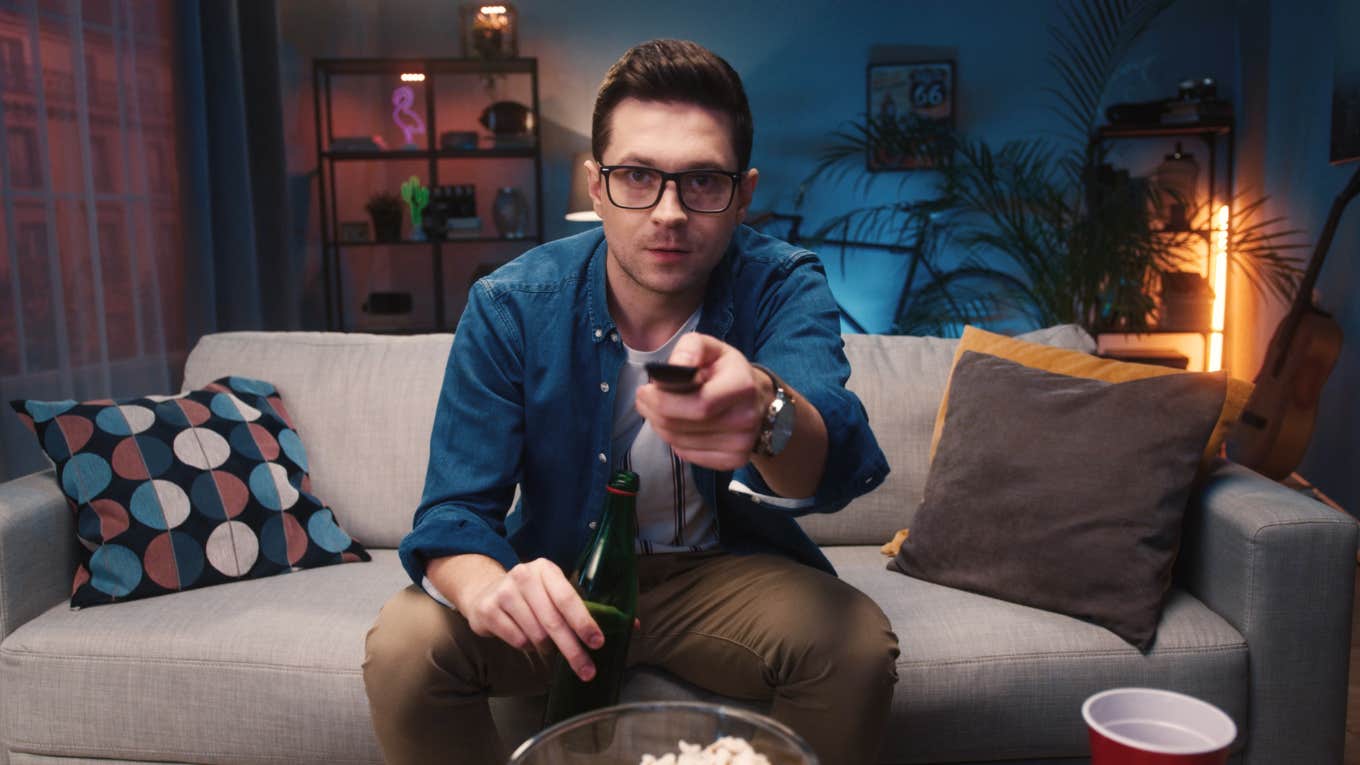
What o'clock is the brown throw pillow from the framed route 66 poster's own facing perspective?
The brown throw pillow is roughly at 12 o'clock from the framed route 66 poster.

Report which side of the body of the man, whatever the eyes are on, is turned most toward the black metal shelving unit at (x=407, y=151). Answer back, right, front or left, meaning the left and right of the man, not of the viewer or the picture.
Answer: back

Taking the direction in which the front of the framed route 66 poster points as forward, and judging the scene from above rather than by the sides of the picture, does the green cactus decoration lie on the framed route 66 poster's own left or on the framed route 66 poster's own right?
on the framed route 66 poster's own right

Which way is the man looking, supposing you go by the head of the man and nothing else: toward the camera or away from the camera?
toward the camera

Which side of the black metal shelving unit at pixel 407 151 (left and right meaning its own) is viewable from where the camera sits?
front

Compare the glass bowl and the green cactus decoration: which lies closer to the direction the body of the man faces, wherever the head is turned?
the glass bowl

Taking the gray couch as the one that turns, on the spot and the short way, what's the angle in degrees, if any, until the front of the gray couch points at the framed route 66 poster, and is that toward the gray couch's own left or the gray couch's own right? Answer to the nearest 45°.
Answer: approximately 180°

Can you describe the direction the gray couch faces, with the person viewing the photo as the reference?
facing the viewer

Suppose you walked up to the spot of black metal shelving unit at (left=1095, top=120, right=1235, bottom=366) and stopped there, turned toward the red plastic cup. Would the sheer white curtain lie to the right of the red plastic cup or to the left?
right

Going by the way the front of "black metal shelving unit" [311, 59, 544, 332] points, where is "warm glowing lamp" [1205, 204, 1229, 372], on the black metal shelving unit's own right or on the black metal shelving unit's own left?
on the black metal shelving unit's own left

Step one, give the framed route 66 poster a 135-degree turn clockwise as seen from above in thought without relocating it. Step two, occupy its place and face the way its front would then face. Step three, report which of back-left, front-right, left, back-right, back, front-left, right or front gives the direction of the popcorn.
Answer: back-left

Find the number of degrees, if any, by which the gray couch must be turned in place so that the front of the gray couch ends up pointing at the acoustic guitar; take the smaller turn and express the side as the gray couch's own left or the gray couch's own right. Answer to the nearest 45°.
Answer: approximately 135° to the gray couch's own left

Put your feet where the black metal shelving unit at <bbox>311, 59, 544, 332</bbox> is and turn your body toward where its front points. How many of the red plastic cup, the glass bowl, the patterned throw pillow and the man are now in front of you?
4

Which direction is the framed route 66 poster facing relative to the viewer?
toward the camera

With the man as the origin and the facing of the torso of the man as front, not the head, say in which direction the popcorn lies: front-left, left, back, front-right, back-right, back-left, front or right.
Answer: front
